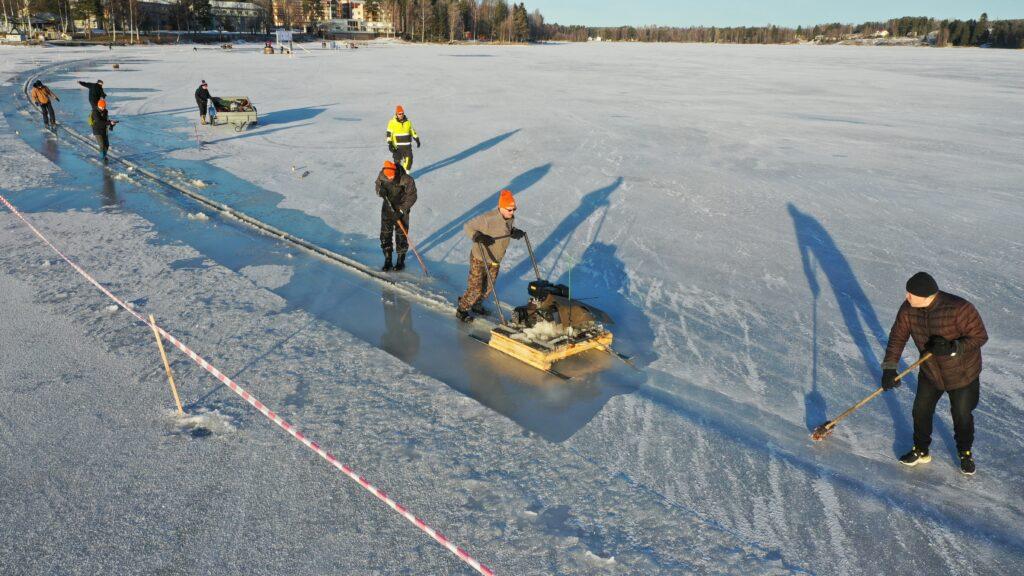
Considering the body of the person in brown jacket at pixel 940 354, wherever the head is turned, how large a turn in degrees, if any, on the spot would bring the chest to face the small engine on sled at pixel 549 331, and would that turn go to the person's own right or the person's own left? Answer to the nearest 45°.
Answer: approximately 45° to the person's own right

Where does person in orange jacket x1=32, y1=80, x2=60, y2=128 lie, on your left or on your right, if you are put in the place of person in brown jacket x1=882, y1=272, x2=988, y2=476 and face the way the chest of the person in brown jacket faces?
on your right

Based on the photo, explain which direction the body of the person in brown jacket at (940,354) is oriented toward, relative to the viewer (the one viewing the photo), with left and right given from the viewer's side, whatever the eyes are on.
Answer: facing the viewer and to the left of the viewer

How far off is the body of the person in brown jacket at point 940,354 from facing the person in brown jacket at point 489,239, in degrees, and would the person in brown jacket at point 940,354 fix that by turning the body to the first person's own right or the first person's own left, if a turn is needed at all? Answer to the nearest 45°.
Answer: approximately 45° to the first person's own right

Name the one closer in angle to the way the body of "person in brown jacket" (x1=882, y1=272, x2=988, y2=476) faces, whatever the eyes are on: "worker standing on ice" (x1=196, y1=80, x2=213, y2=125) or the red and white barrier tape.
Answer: the red and white barrier tape

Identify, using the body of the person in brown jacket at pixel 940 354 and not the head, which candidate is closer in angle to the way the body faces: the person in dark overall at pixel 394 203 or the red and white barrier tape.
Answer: the red and white barrier tape

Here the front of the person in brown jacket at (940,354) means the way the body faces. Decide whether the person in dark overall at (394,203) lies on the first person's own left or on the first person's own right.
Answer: on the first person's own right

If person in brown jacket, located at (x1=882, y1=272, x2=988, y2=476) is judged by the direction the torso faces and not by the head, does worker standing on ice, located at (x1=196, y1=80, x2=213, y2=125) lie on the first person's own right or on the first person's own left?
on the first person's own right

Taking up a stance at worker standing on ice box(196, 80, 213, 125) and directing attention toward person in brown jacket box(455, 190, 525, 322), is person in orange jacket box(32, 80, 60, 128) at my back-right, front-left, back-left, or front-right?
back-right
